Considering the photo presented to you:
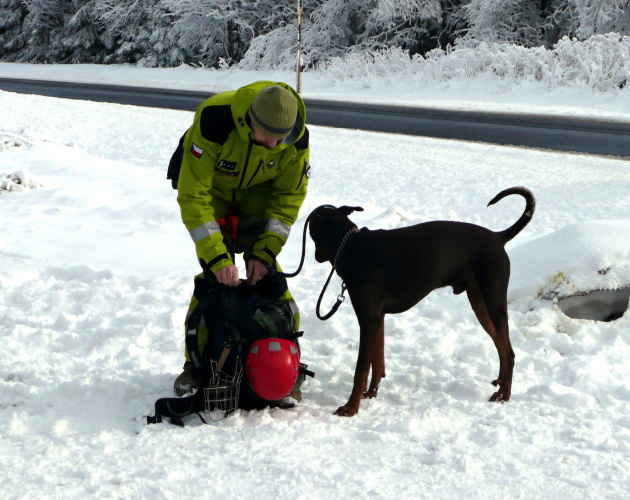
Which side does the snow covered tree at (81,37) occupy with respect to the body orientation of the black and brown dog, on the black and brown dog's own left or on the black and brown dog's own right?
on the black and brown dog's own right

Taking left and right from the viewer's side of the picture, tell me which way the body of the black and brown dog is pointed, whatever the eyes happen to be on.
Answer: facing to the left of the viewer

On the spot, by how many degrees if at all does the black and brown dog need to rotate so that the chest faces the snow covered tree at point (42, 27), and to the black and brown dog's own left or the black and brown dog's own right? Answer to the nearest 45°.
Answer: approximately 45° to the black and brown dog's own right

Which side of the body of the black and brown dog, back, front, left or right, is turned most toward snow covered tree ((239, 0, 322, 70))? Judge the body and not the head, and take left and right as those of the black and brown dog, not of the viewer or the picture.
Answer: right

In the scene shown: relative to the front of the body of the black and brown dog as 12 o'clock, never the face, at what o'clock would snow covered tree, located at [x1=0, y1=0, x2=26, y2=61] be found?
The snow covered tree is roughly at 2 o'clock from the black and brown dog.

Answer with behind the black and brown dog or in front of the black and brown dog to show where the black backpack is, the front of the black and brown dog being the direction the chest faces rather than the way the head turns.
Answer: in front

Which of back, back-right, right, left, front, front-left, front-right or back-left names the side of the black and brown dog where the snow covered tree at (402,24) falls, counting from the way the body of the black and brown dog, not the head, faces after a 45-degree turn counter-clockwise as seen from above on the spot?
back-right

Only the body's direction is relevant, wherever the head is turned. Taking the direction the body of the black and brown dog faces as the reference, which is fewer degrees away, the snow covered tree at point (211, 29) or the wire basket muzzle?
the wire basket muzzle

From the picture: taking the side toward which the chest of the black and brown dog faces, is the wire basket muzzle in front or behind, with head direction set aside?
in front

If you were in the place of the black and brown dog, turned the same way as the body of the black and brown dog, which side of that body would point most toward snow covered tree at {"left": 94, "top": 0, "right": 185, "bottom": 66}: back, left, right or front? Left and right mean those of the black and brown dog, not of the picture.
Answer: right

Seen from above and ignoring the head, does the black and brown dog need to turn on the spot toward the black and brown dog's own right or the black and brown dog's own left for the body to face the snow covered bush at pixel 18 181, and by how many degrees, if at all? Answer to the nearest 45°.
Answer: approximately 45° to the black and brown dog's own right
